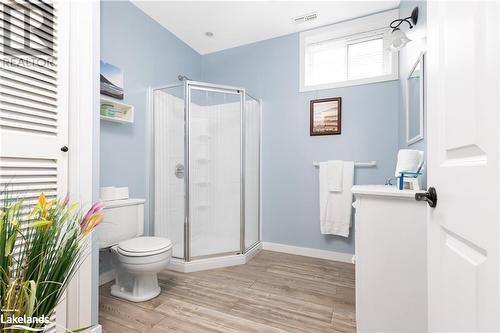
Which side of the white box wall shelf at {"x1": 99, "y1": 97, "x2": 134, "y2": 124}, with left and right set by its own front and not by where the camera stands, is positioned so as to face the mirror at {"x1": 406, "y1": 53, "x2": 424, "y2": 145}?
front

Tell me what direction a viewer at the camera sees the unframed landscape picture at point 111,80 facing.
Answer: facing the viewer and to the right of the viewer

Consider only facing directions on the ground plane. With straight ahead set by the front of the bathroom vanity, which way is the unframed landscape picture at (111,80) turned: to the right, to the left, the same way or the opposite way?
the opposite way

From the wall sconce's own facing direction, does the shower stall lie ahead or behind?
ahead

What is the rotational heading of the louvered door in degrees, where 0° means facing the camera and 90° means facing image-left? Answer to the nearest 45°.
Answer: approximately 315°

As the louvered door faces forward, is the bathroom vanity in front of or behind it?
in front

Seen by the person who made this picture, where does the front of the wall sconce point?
facing to the left of the viewer

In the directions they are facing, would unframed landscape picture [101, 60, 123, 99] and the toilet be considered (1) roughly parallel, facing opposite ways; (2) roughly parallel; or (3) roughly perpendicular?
roughly parallel

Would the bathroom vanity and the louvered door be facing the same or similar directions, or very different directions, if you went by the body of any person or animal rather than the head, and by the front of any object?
very different directions

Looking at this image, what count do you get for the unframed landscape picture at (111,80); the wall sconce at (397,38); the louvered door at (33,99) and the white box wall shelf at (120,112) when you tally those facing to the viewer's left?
1

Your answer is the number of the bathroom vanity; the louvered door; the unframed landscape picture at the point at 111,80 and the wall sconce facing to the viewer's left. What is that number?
2

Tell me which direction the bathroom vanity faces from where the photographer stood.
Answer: facing to the left of the viewer

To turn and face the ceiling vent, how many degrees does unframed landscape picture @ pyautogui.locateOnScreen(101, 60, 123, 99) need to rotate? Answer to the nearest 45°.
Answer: approximately 45° to its left

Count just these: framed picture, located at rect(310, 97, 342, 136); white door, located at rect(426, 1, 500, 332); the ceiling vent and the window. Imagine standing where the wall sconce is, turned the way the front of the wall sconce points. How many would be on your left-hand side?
1

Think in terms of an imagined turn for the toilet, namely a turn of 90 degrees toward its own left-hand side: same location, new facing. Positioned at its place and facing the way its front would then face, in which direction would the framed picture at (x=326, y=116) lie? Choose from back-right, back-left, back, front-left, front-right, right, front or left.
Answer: front-right

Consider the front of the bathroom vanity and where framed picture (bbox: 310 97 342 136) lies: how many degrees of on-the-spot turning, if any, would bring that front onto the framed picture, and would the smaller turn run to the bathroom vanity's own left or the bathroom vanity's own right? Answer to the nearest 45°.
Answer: approximately 45° to the bathroom vanity's own right
